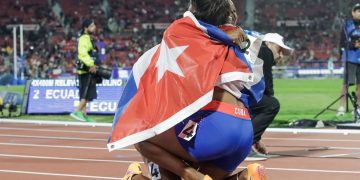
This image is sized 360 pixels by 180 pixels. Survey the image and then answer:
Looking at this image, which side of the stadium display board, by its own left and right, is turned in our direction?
front
